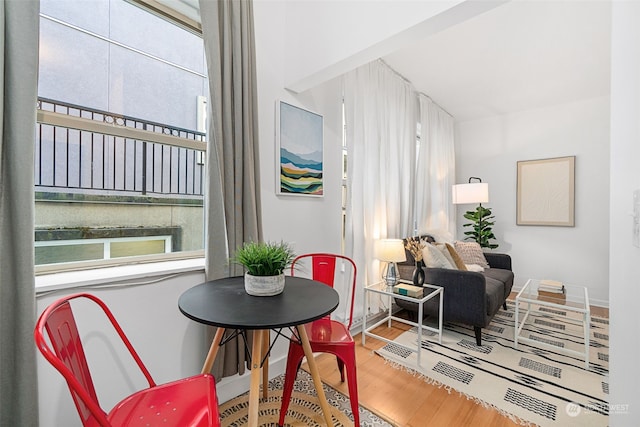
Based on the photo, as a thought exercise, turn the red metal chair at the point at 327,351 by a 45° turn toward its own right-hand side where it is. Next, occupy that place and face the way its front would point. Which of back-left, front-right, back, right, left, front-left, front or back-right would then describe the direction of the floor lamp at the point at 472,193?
back

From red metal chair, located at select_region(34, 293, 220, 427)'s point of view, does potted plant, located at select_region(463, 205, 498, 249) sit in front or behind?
in front

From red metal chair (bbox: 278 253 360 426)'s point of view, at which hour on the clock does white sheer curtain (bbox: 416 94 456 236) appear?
The white sheer curtain is roughly at 7 o'clock from the red metal chair.

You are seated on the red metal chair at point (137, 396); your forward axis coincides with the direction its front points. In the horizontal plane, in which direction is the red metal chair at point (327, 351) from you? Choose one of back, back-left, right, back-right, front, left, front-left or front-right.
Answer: front

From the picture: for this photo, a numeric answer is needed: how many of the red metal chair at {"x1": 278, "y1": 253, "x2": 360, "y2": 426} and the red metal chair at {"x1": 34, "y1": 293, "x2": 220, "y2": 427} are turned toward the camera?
1

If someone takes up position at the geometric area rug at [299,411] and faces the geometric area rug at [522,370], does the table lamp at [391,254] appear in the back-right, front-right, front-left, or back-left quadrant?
front-left

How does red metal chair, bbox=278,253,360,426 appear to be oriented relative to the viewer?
toward the camera

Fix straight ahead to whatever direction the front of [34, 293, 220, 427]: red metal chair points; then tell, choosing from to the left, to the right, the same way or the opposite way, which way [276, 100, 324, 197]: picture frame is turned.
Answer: to the right

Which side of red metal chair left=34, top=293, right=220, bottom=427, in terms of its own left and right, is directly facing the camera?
right

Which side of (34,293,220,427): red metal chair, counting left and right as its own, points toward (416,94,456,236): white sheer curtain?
front

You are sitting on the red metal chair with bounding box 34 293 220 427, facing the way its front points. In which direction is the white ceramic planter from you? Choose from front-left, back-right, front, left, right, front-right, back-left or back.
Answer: front

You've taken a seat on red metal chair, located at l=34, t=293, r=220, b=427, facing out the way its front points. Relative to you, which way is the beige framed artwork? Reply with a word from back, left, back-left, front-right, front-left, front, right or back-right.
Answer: front

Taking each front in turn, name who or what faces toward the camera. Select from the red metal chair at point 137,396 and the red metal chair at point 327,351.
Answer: the red metal chair at point 327,351
